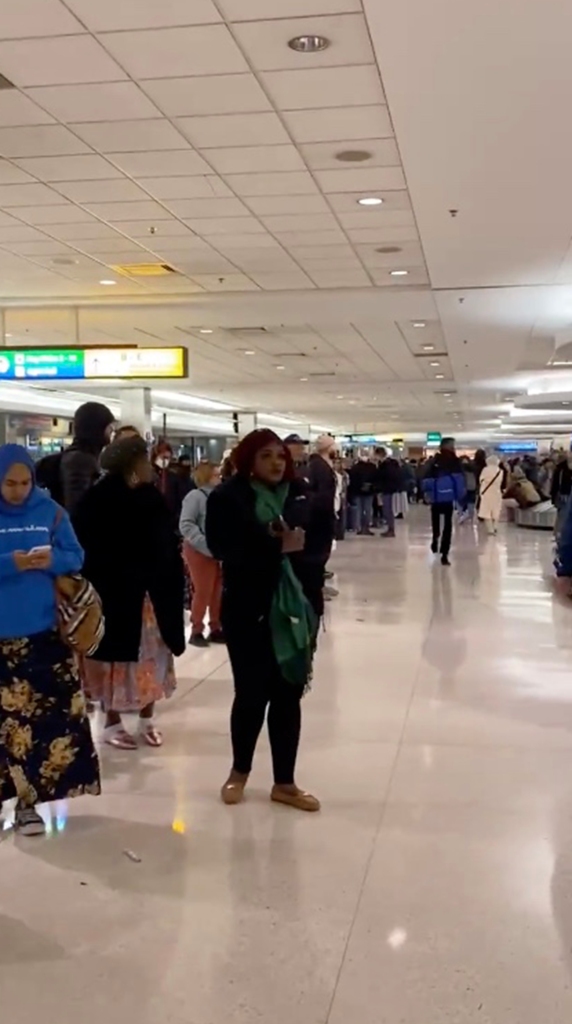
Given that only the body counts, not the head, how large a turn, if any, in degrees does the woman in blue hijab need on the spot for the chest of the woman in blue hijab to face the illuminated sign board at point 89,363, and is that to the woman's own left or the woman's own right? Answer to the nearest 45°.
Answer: approximately 180°

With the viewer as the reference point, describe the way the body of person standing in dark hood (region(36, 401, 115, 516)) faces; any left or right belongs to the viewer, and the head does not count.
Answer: facing away from the viewer and to the right of the viewer

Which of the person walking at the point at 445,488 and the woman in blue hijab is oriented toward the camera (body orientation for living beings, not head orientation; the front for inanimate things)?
the woman in blue hijab

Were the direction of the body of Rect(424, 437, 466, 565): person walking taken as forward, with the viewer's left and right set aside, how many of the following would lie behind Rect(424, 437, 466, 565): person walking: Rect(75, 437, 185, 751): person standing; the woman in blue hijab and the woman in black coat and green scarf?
3

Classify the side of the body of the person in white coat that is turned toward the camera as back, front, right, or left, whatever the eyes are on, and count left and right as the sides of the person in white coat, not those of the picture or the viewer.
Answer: back

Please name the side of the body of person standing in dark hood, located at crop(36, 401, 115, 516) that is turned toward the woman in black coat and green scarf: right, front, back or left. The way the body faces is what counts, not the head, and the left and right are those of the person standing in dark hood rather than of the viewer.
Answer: right

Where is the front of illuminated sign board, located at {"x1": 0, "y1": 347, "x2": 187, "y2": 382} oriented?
toward the camera

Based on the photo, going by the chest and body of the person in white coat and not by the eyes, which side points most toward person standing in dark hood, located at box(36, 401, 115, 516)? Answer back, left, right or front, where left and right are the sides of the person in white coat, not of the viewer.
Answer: back

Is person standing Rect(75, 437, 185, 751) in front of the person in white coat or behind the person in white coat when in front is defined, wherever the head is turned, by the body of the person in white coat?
behind

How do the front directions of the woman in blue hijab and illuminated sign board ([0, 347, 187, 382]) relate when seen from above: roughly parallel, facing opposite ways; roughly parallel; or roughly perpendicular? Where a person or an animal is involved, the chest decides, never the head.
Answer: roughly parallel

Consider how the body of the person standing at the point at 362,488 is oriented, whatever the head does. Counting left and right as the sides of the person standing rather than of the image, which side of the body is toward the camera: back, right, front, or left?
back
